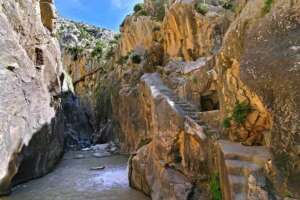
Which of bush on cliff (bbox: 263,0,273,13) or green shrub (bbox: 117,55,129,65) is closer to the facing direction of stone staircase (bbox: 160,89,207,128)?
the bush on cliff

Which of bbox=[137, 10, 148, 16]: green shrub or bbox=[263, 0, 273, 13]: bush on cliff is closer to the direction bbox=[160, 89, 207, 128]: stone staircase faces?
the bush on cliff

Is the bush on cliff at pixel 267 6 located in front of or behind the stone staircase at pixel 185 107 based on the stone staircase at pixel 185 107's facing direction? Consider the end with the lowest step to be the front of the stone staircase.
in front

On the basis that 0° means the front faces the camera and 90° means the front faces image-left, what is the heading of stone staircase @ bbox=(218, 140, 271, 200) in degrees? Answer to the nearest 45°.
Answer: approximately 0°

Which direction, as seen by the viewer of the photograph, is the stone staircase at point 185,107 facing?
facing the viewer and to the right of the viewer

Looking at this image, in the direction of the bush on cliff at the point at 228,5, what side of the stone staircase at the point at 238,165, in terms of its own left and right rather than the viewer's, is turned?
back

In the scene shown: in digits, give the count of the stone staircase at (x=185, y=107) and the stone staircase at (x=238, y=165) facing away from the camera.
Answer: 0

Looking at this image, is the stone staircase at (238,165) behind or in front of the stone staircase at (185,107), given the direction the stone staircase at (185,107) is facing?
in front
